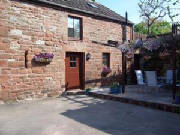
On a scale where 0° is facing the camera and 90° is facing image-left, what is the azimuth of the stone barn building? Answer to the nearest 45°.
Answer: approximately 315°

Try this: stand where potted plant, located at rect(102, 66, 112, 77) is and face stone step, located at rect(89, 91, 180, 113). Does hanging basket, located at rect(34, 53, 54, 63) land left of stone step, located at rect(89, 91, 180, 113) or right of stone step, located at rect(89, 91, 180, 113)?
right

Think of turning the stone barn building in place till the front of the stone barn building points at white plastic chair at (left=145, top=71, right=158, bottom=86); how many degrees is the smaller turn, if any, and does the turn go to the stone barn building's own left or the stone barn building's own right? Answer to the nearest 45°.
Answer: approximately 45° to the stone barn building's own left
